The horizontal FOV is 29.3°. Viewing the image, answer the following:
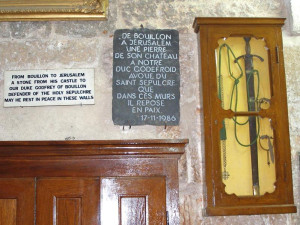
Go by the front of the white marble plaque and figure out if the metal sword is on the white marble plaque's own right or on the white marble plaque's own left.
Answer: on the white marble plaque's own left

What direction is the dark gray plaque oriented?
toward the camera

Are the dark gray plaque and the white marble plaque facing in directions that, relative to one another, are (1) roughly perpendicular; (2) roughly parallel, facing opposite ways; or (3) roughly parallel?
roughly parallel

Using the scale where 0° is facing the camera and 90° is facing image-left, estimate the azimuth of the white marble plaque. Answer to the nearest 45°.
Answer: approximately 0°

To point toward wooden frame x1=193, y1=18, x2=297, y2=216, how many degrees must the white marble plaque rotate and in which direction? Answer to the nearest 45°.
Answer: approximately 90° to its left

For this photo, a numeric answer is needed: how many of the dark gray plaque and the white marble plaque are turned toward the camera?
2
